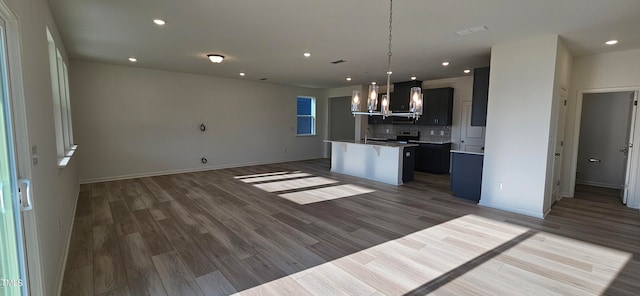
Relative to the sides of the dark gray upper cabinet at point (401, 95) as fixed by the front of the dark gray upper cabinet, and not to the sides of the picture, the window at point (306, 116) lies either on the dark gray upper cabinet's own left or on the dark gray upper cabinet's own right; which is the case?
on the dark gray upper cabinet's own right

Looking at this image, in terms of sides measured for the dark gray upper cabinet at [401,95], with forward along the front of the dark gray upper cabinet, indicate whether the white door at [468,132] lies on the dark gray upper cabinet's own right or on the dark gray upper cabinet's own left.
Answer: on the dark gray upper cabinet's own left

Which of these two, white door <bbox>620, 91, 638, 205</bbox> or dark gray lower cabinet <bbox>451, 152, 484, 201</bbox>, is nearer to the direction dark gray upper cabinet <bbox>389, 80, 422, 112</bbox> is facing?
the dark gray lower cabinet

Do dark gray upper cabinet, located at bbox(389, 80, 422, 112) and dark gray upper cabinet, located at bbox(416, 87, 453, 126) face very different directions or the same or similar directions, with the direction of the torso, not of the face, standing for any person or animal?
same or similar directions

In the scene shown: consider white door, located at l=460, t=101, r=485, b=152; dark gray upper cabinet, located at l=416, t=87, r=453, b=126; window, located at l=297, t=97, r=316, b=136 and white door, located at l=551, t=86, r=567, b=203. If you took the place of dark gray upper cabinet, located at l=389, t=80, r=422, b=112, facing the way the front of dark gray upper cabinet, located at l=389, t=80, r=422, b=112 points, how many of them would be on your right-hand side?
1

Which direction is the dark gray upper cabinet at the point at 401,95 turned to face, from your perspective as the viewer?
facing the viewer

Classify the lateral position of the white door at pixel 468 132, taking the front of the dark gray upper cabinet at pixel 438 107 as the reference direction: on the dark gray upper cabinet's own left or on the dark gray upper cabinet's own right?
on the dark gray upper cabinet's own left

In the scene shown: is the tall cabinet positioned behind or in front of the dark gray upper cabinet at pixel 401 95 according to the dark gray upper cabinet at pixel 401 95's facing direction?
in front

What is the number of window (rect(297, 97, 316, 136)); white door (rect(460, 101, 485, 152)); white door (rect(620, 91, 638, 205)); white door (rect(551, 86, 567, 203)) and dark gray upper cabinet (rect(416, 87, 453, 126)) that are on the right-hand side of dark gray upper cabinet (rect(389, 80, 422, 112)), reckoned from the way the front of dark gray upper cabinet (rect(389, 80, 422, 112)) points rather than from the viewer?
1

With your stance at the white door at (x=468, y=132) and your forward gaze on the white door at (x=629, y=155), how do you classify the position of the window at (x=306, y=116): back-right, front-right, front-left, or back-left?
back-right

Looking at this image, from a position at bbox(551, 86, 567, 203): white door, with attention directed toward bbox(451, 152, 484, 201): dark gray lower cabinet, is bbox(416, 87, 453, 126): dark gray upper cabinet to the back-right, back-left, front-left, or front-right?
front-right

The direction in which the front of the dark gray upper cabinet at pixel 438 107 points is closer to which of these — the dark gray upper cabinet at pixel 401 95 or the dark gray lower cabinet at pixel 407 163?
the dark gray lower cabinet

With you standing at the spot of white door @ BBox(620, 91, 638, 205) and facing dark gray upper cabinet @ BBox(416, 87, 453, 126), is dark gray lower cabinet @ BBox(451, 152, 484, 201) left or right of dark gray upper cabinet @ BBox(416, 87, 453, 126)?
left
